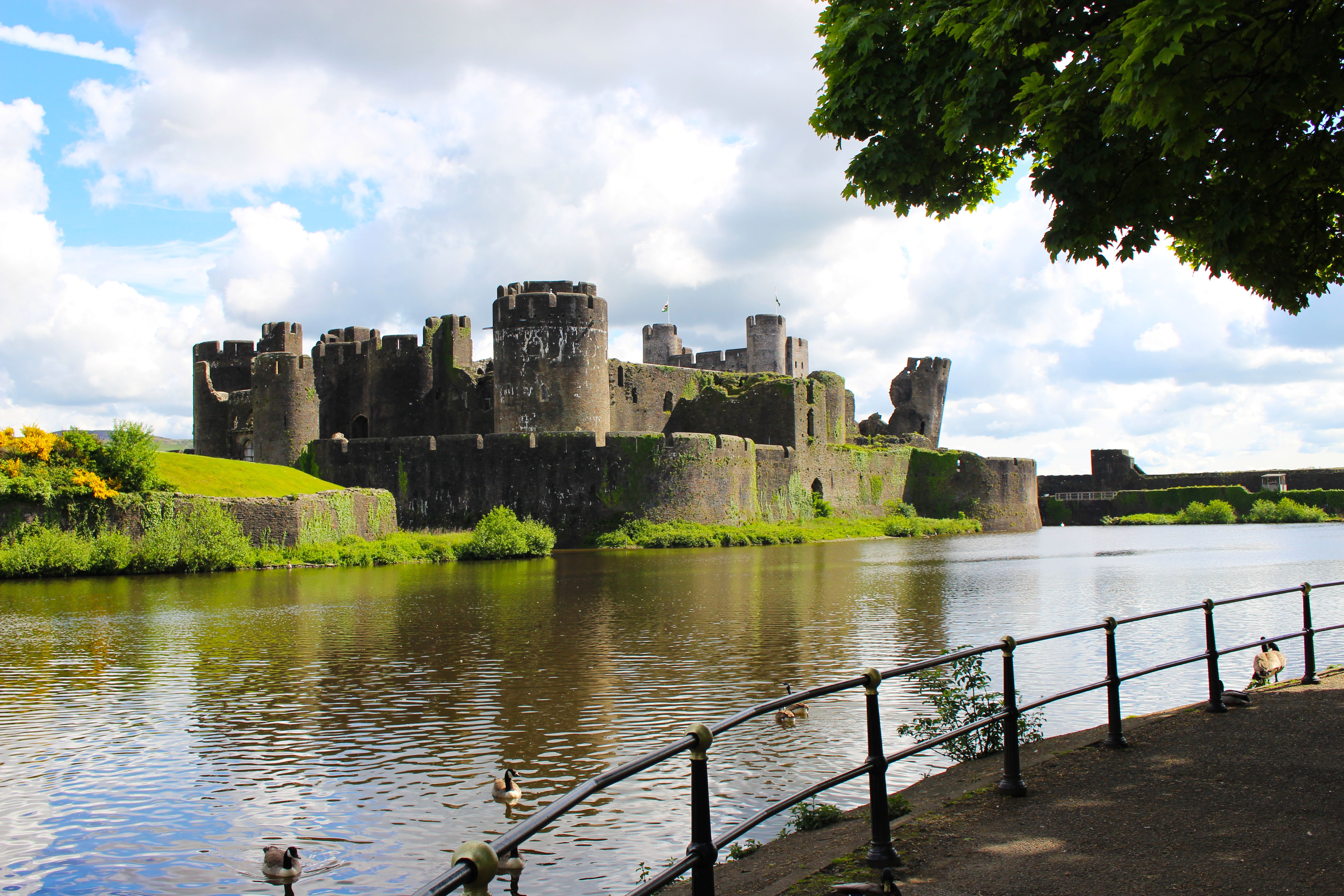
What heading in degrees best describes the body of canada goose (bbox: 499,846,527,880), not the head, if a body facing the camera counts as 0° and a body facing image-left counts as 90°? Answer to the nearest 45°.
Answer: approximately 0°

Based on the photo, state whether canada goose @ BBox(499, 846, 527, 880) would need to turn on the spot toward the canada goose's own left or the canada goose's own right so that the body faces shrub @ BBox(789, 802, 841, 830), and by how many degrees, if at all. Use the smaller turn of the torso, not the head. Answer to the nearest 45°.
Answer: approximately 90° to the canada goose's own left

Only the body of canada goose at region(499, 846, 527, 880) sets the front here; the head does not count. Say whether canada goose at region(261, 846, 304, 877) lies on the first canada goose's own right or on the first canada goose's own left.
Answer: on the first canada goose's own right

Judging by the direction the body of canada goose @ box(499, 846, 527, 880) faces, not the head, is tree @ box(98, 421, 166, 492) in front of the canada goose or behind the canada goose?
behind
